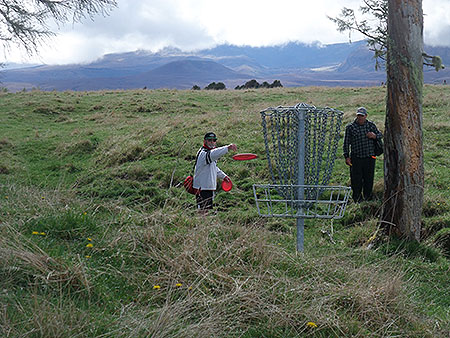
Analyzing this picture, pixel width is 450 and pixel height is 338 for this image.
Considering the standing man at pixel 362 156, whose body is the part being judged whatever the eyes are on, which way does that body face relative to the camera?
toward the camera

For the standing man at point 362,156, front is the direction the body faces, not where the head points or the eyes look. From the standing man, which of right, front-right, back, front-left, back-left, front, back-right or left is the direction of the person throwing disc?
front-right

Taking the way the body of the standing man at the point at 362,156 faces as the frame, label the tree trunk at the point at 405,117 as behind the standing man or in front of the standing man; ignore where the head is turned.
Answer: in front
